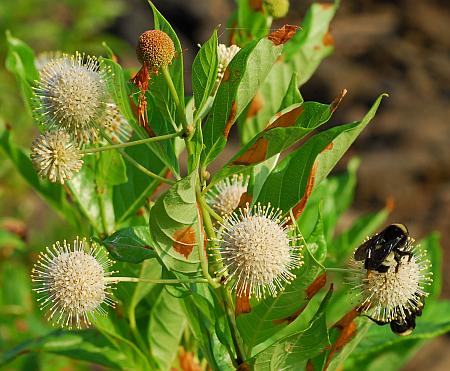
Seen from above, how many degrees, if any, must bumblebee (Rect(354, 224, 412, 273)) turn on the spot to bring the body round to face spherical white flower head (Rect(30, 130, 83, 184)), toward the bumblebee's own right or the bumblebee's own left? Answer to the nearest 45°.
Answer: approximately 180°

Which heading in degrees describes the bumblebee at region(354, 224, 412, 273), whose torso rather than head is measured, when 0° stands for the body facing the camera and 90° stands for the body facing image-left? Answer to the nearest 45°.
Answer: approximately 270°

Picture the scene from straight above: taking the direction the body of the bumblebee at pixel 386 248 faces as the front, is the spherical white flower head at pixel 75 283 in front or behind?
behind
